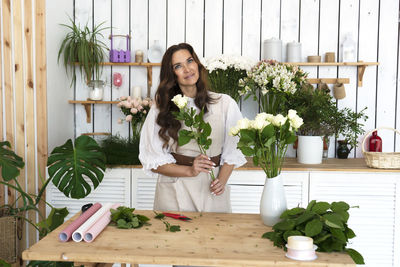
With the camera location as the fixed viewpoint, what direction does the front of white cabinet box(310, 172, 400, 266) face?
facing the viewer

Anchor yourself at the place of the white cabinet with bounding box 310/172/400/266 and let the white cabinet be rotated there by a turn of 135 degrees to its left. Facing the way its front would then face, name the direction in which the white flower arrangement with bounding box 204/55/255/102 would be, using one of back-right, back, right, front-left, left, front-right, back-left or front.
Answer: back-left

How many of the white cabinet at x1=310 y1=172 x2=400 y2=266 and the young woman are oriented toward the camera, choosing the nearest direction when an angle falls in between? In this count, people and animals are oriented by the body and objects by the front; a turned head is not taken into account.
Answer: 2

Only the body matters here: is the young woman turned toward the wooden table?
yes

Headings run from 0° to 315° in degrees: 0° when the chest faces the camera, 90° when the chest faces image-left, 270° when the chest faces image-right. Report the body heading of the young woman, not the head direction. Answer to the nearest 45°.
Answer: approximately 0°

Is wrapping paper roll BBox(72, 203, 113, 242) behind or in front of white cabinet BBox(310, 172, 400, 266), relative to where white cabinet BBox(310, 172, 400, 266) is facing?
in front

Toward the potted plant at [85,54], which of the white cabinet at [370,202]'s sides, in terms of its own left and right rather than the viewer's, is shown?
right

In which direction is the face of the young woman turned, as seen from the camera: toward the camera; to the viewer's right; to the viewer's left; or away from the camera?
toward the camera

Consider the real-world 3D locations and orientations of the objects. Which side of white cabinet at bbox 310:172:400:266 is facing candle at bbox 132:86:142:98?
right

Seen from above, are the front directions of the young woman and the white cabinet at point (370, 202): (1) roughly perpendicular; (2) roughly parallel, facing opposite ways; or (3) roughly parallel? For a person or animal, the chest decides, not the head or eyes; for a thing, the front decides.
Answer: roughly parallel

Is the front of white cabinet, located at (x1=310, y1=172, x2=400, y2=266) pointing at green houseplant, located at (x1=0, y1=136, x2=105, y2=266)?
no

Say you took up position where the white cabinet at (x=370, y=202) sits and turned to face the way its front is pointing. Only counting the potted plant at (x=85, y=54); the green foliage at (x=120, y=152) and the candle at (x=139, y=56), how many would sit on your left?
0
